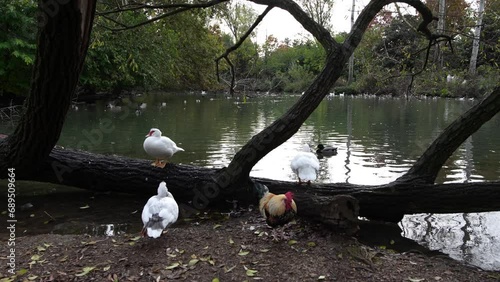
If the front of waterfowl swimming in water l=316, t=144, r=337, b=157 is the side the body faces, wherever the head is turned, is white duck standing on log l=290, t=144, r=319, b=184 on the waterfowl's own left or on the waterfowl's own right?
on the waterfowl's own left

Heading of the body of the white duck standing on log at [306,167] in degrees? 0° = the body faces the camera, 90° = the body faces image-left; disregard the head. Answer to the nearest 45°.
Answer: approximately 180°

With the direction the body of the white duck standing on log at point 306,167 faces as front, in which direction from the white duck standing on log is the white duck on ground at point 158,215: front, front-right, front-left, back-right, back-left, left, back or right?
back-left

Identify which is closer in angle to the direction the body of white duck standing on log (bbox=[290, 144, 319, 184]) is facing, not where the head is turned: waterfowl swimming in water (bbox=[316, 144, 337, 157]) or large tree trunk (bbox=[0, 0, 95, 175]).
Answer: the waterfowl swimming in water

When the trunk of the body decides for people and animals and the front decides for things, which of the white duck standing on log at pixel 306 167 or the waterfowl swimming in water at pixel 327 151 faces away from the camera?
the white duck standing on log

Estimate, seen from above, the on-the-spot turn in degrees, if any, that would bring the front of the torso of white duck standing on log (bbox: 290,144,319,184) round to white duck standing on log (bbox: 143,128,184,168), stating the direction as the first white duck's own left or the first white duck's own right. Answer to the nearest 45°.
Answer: approximately 90° to the first white duck's own left

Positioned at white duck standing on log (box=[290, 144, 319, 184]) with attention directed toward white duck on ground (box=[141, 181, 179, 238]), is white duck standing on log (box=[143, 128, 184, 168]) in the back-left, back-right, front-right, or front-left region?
front-right

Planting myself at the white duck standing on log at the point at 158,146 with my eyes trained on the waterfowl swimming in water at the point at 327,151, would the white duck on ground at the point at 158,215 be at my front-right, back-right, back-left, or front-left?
back-right

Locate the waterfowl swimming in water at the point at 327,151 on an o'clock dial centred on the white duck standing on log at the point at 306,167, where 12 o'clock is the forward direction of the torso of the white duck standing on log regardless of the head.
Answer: The waterfowl swimming in water is roughly at 12 o'clock from the white duck standing on log.

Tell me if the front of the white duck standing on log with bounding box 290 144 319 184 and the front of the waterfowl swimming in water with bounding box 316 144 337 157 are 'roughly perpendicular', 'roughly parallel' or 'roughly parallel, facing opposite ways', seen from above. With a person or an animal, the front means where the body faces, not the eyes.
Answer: roughly perpendicular
